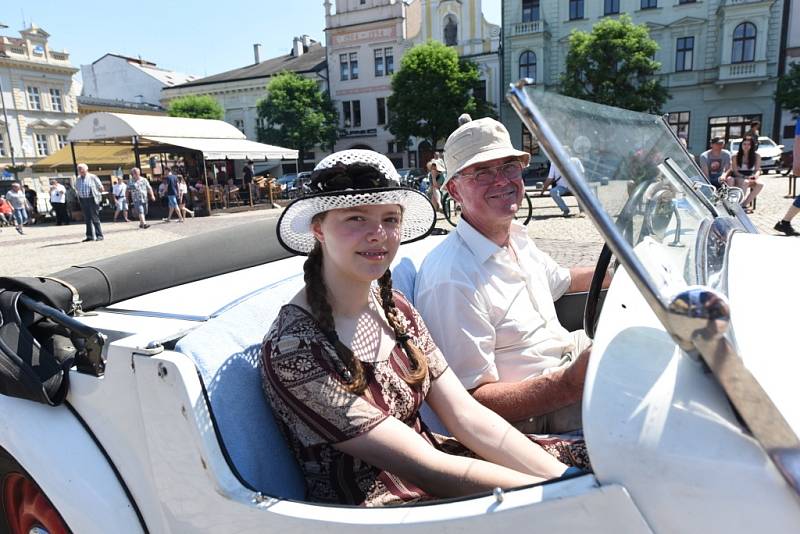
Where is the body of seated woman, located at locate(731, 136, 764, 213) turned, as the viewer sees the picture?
toward the camera

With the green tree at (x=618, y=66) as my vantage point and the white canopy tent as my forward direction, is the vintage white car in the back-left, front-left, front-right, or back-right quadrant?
front-left

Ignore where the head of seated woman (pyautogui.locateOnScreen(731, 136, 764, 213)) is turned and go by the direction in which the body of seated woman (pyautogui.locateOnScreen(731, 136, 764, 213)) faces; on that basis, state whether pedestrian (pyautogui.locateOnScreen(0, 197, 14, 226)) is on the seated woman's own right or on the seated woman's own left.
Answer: on the seated woman's own right

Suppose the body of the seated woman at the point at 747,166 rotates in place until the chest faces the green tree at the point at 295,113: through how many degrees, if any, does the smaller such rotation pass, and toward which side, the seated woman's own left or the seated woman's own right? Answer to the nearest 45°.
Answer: approximately 135° to the seated woman's own right

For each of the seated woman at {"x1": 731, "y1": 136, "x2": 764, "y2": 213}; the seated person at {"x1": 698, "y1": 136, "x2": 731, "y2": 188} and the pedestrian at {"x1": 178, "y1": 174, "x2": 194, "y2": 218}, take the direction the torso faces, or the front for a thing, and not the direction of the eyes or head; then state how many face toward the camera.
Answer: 2

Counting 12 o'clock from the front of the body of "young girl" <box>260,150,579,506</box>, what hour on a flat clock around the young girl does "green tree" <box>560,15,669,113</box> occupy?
The green tree is roughly at 8 o'clock from the young girl.

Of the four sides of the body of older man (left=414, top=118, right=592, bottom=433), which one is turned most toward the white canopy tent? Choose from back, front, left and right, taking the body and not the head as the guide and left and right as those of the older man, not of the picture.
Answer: back

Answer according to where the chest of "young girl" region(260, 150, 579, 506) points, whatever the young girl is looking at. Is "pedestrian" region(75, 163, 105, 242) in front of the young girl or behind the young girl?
behind

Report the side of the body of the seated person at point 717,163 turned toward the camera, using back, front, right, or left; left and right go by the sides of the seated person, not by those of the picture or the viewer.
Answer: front

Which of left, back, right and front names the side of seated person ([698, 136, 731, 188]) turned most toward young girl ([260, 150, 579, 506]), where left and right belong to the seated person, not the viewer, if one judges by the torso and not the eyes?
front

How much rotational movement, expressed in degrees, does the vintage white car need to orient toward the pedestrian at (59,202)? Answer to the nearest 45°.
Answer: approximately 180°

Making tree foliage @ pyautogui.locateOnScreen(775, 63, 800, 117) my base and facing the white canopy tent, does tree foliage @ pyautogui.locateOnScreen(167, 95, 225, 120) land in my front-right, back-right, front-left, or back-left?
front-right
